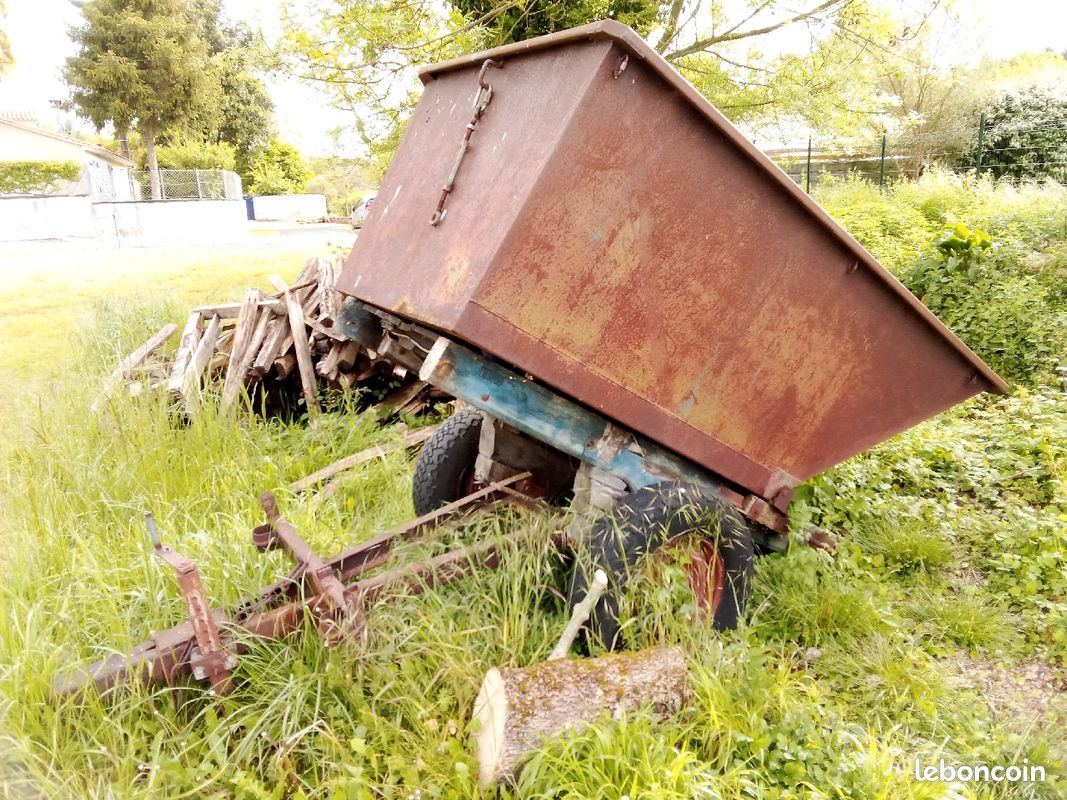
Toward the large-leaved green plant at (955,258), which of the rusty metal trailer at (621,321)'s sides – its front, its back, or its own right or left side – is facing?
back

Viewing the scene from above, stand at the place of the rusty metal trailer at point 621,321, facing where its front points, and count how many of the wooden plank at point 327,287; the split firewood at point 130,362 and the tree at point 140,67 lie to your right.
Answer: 3

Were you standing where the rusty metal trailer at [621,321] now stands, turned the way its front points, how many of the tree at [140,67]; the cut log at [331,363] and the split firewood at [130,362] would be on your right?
3

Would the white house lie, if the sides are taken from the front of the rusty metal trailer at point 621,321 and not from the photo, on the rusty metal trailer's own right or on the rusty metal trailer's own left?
on the rusty metal trailer's own right

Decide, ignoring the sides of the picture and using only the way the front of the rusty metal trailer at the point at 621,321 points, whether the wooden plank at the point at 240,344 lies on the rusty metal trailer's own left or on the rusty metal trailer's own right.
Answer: on the rusty metal trailer's own right

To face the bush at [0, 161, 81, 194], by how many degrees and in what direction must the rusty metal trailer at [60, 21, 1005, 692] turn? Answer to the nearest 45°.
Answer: approximately 90° to its right

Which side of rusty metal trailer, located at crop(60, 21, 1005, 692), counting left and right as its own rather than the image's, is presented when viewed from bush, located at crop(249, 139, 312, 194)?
right

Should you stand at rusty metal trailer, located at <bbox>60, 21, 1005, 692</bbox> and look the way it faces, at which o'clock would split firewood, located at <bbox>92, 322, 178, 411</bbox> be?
The split firewood is roughly at 3 o'clock from the rusty metal trailer.

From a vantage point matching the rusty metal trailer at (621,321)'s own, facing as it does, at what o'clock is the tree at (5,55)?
The tree is roughly at 3 o'clock from the rusty metal trailer.

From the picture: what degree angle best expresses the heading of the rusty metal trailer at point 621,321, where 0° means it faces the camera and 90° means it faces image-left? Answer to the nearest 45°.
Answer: approximately 45°

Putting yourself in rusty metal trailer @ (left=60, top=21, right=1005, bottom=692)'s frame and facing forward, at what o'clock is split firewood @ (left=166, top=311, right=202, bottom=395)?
The split firewood is roughly at 3 o'clock from the rusty metal trailer.

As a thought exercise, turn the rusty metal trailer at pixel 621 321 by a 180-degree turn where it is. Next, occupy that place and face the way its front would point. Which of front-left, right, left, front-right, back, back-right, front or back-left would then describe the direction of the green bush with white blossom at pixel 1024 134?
front

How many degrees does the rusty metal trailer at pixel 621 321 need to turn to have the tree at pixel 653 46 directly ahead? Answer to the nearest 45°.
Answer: approximately 135° to its right
